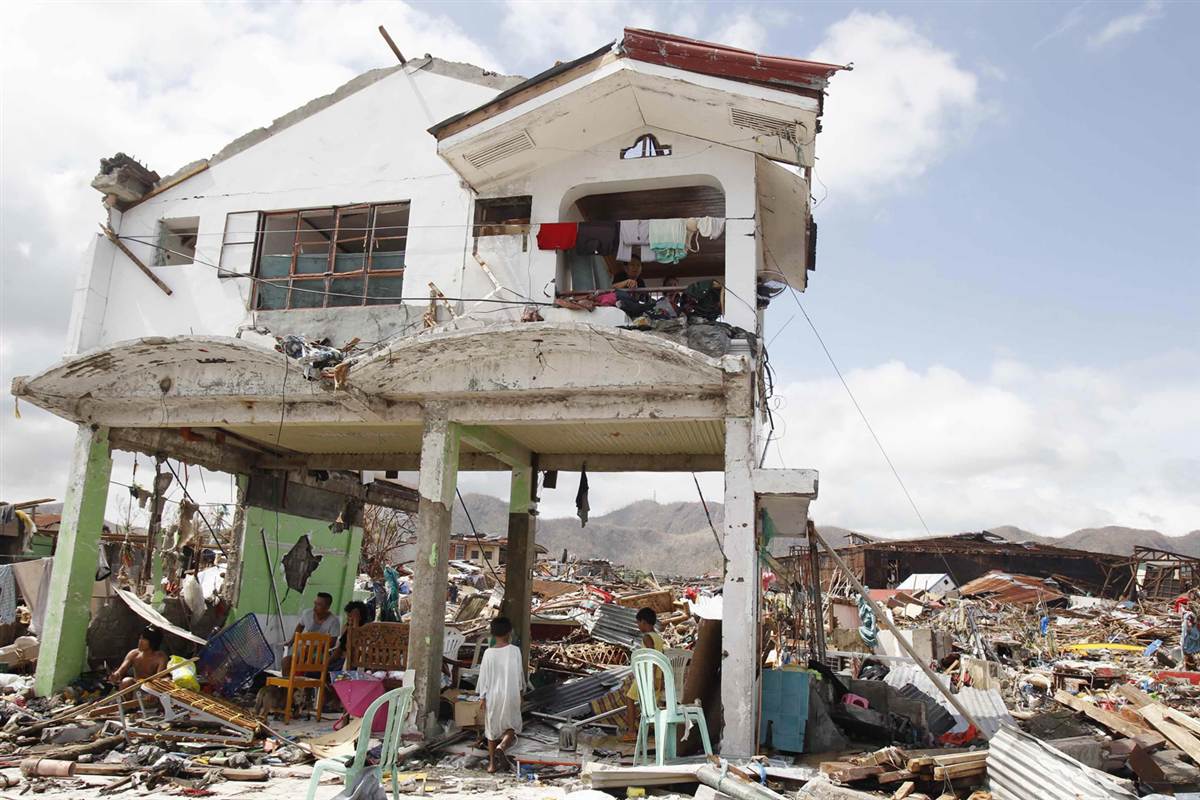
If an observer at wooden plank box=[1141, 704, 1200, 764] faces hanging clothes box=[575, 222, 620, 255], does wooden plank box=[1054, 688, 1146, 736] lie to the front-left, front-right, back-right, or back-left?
front-right

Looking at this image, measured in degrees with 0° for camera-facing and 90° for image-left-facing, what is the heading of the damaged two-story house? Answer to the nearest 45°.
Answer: approximately 0°

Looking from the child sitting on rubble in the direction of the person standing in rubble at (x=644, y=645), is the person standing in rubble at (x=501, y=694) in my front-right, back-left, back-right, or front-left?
front-right

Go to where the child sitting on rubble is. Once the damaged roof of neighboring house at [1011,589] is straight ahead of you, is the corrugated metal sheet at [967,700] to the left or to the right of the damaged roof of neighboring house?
right

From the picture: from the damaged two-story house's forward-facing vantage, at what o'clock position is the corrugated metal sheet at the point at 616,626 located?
The corrugated metal sheet is roughly at 7 o'clock from the damaged two-story house.

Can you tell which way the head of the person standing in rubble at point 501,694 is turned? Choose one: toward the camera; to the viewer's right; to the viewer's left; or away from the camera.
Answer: away from the camera

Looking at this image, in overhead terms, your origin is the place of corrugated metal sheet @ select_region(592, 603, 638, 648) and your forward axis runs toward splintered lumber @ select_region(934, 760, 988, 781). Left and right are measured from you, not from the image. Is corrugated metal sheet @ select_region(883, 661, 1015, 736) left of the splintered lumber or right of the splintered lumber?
left

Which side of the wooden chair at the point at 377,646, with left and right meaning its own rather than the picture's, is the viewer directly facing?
back
